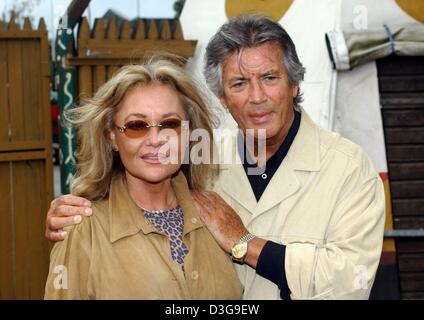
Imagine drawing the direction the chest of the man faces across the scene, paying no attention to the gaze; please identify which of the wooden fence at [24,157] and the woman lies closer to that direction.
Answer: the woman

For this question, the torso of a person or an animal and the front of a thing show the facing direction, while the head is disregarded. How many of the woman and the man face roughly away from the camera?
0

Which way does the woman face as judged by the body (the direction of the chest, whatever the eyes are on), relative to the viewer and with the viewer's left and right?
facing the viewer and to the right of the viewer

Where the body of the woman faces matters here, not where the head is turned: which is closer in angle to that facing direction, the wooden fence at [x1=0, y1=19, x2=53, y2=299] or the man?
the man

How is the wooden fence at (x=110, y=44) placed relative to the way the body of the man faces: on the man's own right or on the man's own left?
on the man's own right

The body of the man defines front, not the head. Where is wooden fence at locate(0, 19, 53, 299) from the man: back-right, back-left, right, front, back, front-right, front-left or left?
right

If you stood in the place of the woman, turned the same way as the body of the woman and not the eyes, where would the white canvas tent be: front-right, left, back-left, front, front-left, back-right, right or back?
left

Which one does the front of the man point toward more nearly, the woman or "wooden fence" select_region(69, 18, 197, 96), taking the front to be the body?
the woman

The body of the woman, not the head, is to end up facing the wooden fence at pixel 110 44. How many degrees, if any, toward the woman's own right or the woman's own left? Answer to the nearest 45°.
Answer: approximately 135° to the woman's own left

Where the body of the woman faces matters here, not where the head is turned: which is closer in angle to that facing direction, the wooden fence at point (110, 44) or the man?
the man
